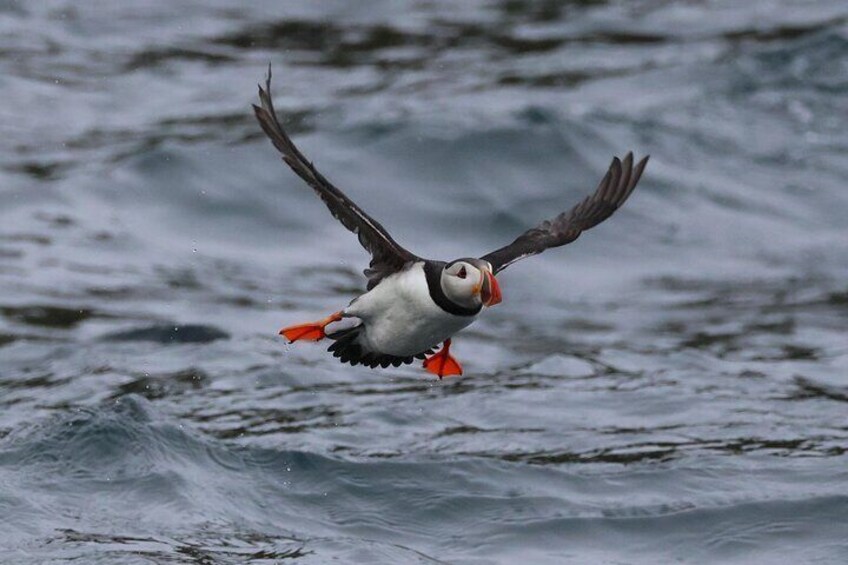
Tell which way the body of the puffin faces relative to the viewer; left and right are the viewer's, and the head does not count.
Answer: facing the viewer and to the right of the viewer
